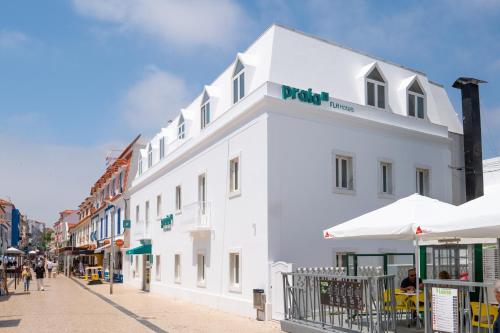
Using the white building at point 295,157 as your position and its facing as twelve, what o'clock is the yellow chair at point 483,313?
The yellow chair is roughly at 10 o'clock from the white building.

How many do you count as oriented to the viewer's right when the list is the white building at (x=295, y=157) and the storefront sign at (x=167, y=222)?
0

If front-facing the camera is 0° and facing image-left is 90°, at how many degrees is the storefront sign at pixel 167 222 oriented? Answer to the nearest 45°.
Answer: approximately 45°

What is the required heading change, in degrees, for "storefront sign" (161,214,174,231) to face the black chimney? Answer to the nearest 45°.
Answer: approximately 90° to its left

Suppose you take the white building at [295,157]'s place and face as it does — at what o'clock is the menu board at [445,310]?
The menu board is roughly at 10 o'clock from the white building.

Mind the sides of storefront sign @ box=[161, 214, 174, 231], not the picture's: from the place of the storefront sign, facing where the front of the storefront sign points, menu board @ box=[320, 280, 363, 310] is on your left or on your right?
on your left

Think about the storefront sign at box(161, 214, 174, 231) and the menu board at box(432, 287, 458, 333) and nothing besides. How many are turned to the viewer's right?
0
